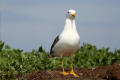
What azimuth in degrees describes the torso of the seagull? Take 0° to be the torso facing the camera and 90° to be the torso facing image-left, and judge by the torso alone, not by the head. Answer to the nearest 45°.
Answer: approximately 315°
